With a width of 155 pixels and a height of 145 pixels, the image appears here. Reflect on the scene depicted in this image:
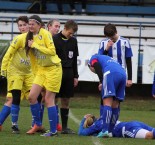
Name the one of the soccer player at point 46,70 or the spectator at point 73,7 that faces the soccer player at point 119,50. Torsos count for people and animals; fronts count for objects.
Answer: the spectator

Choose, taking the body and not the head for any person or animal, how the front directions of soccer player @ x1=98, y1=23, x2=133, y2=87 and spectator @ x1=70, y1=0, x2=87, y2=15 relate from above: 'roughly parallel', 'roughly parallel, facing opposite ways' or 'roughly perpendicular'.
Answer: roughly parallel

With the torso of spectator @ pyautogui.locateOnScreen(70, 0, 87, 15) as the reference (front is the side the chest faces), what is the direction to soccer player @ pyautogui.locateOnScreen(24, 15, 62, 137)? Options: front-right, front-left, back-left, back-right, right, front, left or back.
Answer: front

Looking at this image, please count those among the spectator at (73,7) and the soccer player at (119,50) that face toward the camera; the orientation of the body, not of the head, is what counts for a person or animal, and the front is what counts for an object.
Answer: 2

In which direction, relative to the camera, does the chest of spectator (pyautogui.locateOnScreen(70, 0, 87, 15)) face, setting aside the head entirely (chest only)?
toward the camera

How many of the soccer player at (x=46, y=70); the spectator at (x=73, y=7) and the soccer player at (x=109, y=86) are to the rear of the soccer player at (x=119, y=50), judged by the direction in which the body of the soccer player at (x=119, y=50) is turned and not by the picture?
1

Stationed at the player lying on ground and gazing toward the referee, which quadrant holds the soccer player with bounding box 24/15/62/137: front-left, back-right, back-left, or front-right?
front-left

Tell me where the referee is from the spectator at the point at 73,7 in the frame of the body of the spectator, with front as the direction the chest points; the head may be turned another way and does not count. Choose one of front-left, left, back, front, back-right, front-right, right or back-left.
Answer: front

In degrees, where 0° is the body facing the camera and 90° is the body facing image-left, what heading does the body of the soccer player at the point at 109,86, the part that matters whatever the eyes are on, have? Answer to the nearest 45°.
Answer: approximately 135°

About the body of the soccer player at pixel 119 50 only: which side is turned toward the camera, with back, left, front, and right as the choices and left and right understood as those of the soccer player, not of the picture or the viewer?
front

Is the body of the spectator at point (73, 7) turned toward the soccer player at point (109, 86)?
yes

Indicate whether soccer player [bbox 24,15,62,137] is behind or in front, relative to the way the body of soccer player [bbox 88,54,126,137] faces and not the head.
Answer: in front

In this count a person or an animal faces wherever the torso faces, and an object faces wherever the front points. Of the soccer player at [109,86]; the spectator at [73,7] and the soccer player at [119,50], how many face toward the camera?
2
